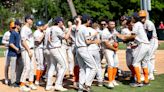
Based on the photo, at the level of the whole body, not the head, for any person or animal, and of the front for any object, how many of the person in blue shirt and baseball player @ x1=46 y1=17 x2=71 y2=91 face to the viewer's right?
2

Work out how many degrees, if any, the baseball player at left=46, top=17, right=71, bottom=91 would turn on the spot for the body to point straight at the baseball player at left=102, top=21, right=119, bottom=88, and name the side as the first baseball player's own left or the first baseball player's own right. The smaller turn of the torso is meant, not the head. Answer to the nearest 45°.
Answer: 0° — they already face them

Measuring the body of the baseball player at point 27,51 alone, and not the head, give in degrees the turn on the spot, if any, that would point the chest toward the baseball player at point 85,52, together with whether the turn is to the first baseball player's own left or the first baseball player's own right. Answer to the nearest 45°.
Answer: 0° — they already face them

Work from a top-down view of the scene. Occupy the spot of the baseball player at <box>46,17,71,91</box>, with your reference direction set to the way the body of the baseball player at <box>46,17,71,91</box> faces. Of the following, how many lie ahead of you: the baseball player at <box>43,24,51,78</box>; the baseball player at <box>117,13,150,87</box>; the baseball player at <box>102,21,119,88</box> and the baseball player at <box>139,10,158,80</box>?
3

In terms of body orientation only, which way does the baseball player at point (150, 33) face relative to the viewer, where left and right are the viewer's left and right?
facing to the left of the viewer

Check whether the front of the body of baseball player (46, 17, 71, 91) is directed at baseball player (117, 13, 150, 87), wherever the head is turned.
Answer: yes

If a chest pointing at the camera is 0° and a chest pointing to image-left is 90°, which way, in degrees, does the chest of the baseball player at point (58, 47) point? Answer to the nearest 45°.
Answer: approximately 270°

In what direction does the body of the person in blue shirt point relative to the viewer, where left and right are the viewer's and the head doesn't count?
facing to the right of the viewer
